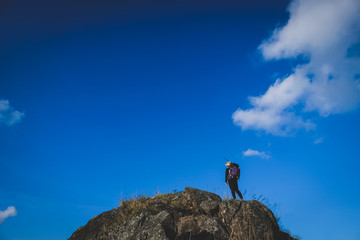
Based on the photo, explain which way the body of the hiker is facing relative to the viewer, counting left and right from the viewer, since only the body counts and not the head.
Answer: facing away from the viewer and to the left of the viewer
